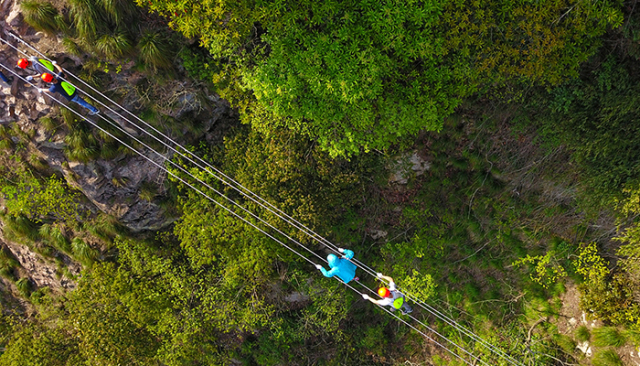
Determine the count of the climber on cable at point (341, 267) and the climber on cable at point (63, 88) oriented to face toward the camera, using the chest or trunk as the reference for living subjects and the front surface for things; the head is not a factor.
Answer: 0

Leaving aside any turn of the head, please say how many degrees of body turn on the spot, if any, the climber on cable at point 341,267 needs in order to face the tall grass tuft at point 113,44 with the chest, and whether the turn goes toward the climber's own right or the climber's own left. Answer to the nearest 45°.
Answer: approximately 45° to the climber's own left

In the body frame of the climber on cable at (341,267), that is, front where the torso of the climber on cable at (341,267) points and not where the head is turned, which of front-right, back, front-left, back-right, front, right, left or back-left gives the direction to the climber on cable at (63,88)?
front-left

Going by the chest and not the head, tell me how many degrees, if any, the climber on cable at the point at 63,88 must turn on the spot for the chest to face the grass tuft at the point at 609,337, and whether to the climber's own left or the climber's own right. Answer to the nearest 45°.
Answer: approximately 180°

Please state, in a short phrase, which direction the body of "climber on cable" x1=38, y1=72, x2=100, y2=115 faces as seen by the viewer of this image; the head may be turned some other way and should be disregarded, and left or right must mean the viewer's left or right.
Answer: facing away from the viewer and to the left of the viewer

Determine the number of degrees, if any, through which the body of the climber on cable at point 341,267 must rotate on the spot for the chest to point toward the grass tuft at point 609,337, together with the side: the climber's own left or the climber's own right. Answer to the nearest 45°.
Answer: approximately 135° to the climber's own right
